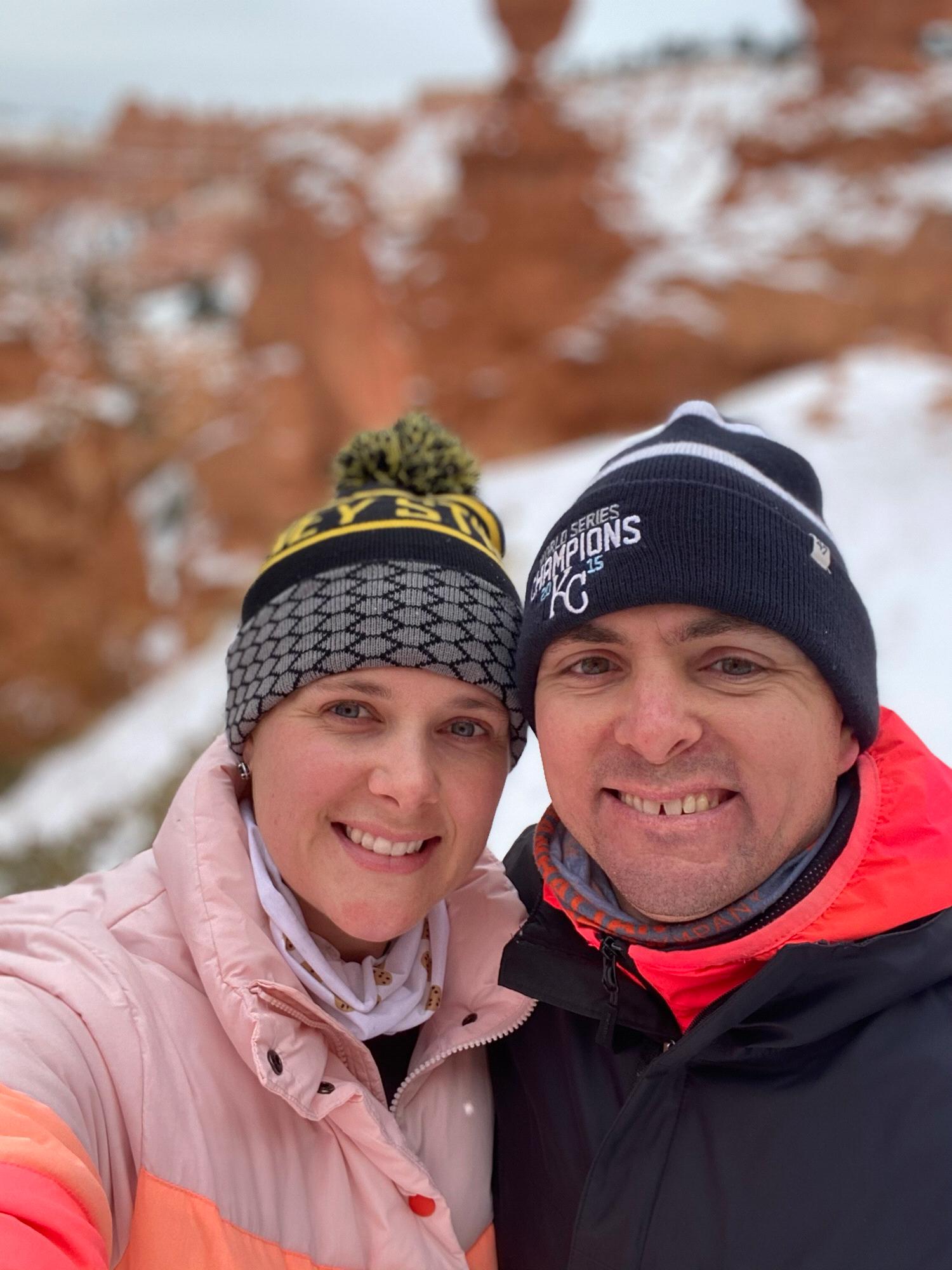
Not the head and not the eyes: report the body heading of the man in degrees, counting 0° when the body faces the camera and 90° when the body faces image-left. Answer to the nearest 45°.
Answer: approximately 45°

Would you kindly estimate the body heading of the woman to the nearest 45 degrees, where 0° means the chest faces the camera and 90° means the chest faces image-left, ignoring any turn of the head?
approximately 315°
